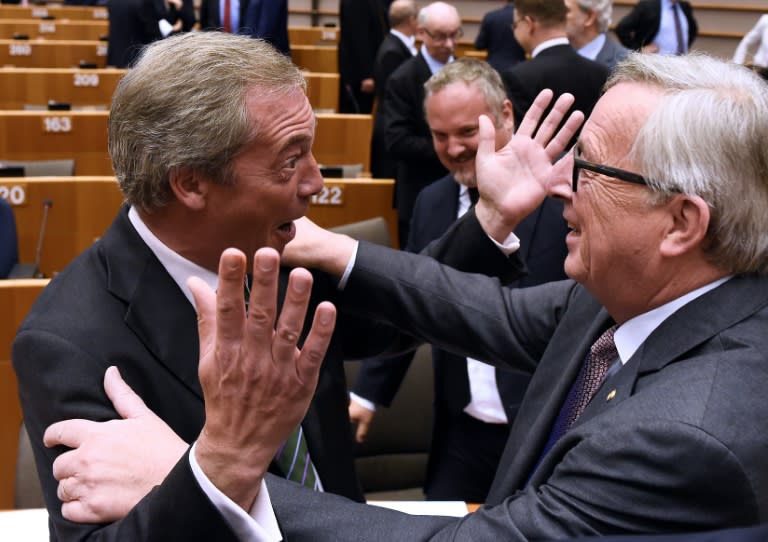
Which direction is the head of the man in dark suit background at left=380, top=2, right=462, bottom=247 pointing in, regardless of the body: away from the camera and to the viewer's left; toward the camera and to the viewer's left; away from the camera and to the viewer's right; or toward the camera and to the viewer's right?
toward the camera and to the viewer's right

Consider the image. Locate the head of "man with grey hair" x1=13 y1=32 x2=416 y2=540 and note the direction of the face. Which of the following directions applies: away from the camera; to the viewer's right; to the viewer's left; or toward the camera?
to the viewer's right

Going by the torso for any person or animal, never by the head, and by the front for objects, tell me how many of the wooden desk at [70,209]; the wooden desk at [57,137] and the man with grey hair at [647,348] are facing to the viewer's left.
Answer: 1
